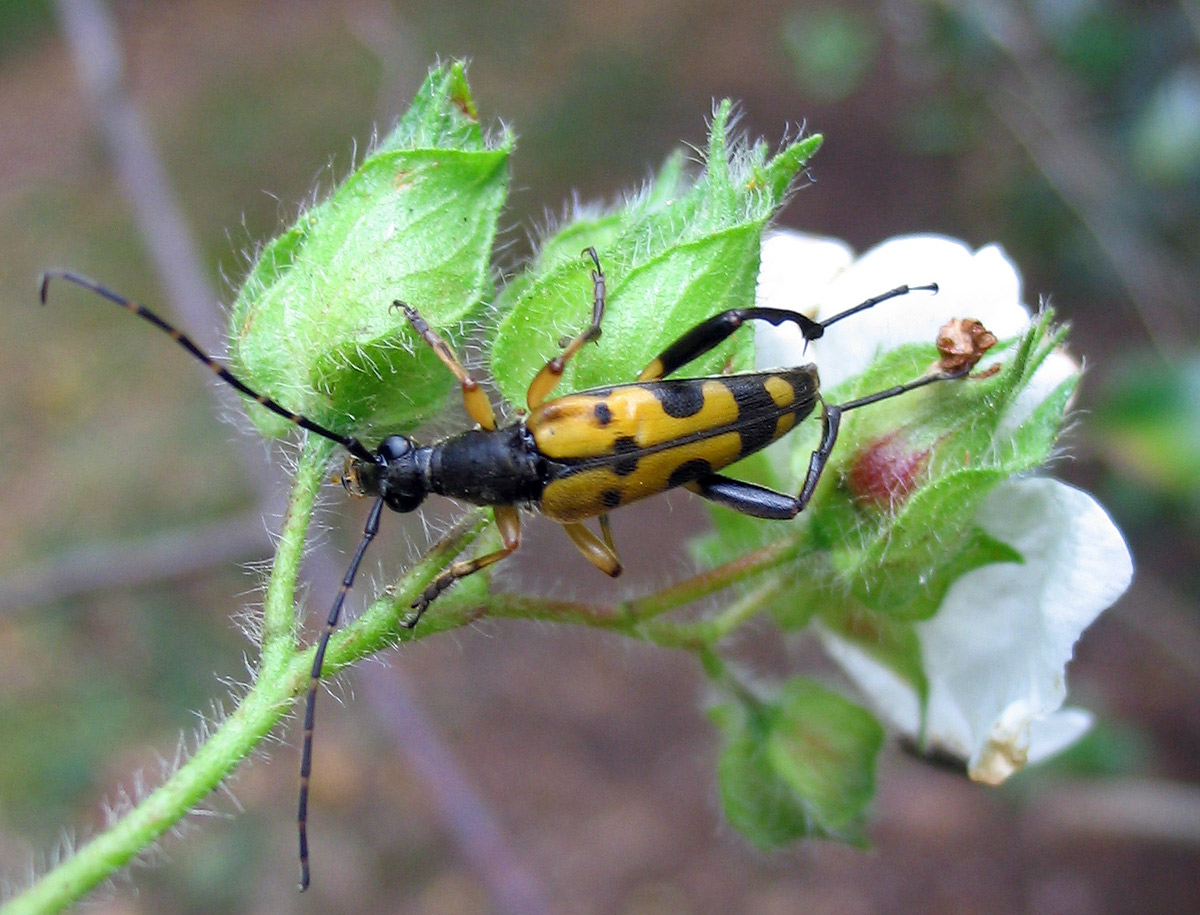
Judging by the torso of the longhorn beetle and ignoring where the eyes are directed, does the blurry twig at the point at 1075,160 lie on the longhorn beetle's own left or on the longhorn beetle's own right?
on the longhorn beetle's own right

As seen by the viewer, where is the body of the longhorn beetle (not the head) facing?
to the viewer's left

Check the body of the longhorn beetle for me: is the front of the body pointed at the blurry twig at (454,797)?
no
